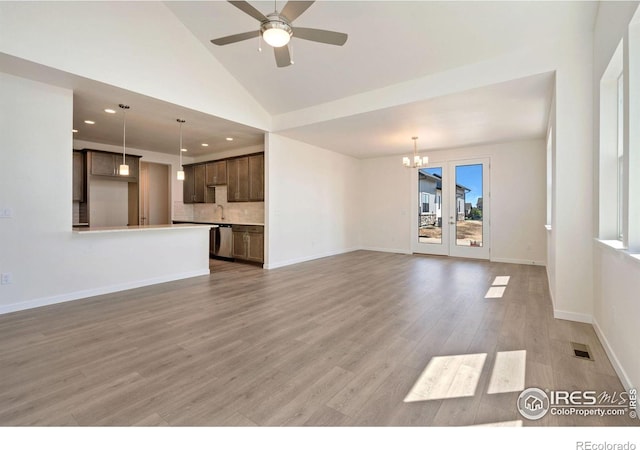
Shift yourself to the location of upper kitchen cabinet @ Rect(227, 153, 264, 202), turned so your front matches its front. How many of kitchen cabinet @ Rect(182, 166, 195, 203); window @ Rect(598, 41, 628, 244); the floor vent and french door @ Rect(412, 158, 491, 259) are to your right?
1

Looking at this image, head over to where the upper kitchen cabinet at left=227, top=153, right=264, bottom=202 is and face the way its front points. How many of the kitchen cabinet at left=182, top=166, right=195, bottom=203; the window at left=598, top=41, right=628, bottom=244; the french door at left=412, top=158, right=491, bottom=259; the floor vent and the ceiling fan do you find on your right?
1

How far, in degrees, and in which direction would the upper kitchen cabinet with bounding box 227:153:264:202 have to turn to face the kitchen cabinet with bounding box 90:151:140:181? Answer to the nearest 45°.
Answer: approximately 45° to its right

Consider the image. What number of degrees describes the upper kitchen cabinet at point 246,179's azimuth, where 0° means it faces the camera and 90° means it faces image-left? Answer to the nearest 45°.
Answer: approximately 45°

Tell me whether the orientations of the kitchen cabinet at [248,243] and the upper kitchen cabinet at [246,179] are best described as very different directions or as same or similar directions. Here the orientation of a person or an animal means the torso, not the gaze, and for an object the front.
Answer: same or similar directions

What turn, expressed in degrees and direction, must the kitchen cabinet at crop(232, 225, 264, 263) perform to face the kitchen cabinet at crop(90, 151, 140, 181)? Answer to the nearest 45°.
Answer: approximately 45° to its right

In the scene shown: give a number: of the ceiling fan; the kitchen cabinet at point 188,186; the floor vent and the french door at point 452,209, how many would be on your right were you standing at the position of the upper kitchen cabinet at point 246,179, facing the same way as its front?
1

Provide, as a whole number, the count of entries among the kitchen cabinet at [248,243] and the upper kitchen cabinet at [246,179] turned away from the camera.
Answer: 0
